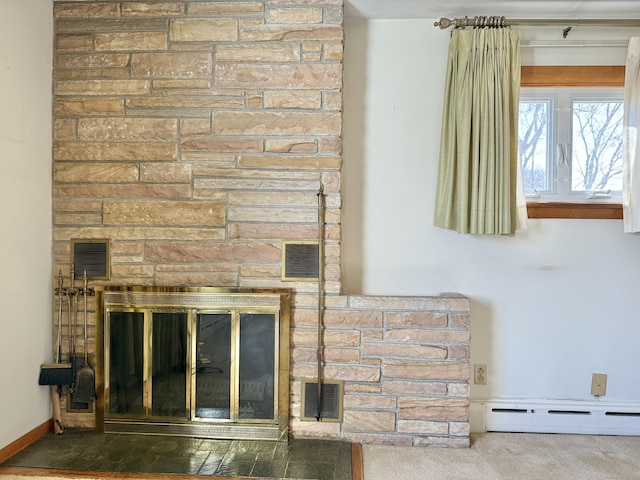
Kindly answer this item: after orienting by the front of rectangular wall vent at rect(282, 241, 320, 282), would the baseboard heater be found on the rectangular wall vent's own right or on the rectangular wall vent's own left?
on the rectangular wall vent's own left

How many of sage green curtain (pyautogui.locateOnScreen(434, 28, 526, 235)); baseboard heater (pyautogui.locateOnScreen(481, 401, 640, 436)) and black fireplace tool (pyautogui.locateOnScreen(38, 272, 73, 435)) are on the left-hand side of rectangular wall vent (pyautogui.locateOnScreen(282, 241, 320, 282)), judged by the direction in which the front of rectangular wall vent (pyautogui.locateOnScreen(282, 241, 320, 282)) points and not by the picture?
2

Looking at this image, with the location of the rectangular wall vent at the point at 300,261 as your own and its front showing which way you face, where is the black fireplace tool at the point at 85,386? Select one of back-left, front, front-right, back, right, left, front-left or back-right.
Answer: right

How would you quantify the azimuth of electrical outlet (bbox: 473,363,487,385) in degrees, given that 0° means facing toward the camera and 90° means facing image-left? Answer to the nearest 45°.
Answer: approximately 0°
